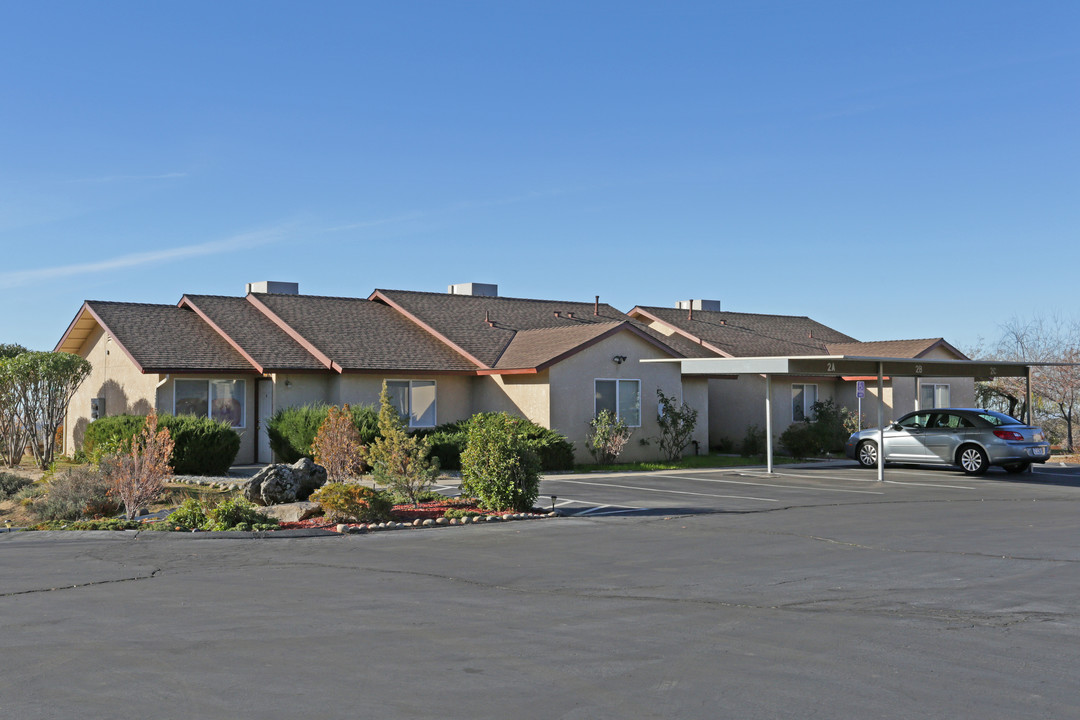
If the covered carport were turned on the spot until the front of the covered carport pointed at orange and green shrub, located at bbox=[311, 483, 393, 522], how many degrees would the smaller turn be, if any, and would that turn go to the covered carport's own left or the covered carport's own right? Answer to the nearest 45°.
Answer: approximately 90° to the covered carport's own right

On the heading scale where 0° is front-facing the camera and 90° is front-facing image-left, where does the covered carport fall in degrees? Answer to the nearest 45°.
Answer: approximately 315°

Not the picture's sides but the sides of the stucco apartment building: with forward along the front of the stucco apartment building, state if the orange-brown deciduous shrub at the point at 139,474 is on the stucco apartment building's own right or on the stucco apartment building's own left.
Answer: on the stucco apartment building's own right

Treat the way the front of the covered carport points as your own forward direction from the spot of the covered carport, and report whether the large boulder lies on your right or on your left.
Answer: on your right

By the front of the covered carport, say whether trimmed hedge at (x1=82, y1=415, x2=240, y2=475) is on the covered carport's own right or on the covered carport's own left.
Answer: on the covered carport's own right

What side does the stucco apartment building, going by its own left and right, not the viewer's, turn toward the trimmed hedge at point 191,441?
right

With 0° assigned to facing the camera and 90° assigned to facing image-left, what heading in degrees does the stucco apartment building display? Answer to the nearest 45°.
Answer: approximately 315°

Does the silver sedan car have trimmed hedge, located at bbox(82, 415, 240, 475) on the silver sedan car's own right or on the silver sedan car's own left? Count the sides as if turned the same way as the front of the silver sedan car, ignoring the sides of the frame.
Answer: on the silver sedan car's own left

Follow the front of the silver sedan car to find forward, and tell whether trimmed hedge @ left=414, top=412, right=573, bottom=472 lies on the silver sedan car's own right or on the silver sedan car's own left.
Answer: on the silver sedan car's own left

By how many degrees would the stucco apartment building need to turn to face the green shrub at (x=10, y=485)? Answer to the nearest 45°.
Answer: approximately 90° to its right

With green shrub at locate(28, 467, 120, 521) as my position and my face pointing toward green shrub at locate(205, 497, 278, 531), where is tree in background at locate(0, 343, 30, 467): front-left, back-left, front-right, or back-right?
back-left

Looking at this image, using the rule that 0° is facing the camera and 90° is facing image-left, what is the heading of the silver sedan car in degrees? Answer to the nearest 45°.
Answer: approximately 135°

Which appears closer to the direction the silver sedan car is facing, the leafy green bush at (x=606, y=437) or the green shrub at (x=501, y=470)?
the leafy green bush

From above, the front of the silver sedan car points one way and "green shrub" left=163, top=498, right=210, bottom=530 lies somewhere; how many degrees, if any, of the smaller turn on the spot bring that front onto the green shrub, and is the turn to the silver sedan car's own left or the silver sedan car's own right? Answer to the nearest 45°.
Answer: approximately 90° to the silver sedan car's own left

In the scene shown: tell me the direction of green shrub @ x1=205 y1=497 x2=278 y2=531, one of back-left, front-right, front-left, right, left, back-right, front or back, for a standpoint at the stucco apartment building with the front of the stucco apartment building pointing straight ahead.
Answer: front-right
